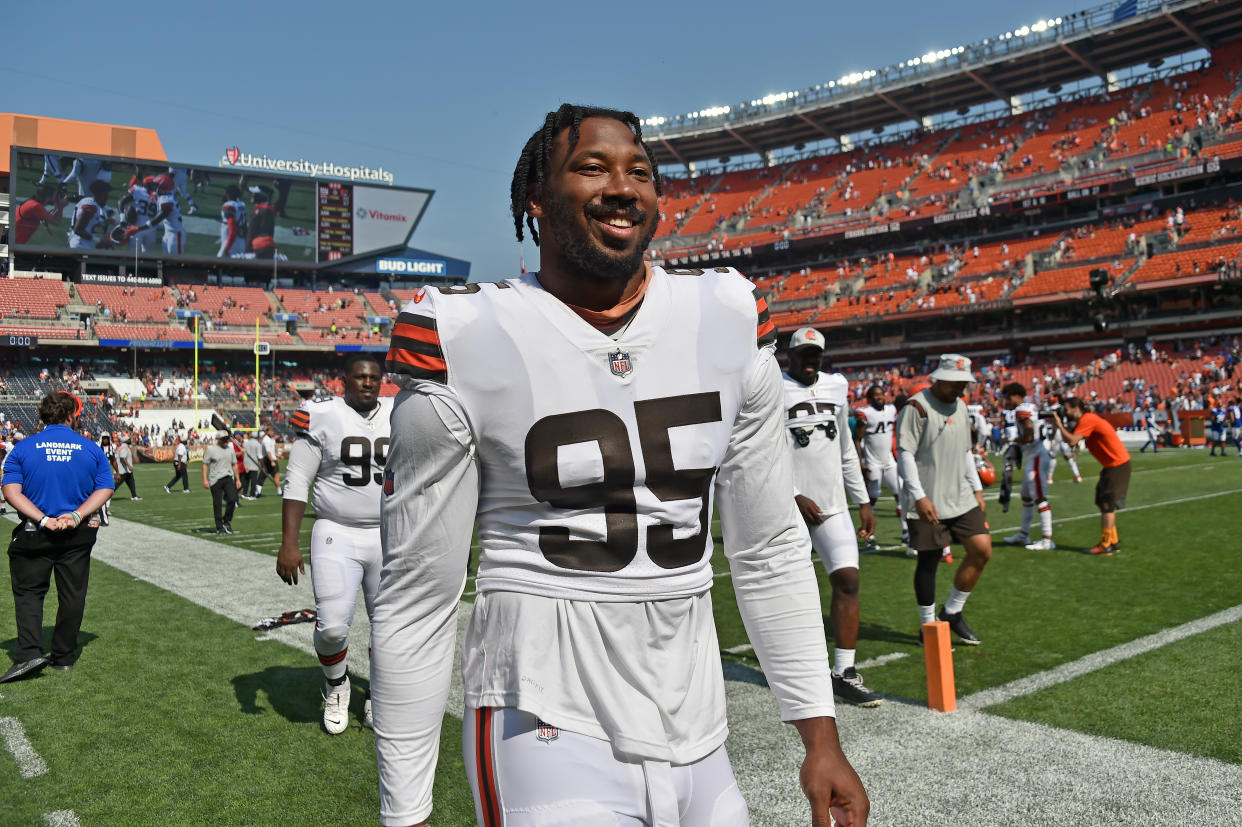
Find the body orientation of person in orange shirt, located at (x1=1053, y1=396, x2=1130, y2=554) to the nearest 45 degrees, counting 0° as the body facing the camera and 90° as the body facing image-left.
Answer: approximately 90°

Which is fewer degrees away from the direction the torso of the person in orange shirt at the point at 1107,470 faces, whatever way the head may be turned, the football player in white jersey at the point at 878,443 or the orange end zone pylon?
the football player in white jersey

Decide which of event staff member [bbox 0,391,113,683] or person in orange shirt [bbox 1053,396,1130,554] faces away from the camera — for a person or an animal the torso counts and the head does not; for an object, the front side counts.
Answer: the event staff member

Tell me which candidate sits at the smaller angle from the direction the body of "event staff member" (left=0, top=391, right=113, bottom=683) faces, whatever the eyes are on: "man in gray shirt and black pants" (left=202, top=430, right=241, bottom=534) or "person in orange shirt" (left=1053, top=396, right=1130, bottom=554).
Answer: the man in gray shirt and black pants

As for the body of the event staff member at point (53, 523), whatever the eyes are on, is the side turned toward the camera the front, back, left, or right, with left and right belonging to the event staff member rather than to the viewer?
back

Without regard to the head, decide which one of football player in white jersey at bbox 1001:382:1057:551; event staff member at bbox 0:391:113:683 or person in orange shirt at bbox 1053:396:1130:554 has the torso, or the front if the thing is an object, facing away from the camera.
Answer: the event staff member

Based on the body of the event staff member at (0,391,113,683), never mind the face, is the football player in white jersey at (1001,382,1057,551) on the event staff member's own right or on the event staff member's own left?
on the event staff member's own right
